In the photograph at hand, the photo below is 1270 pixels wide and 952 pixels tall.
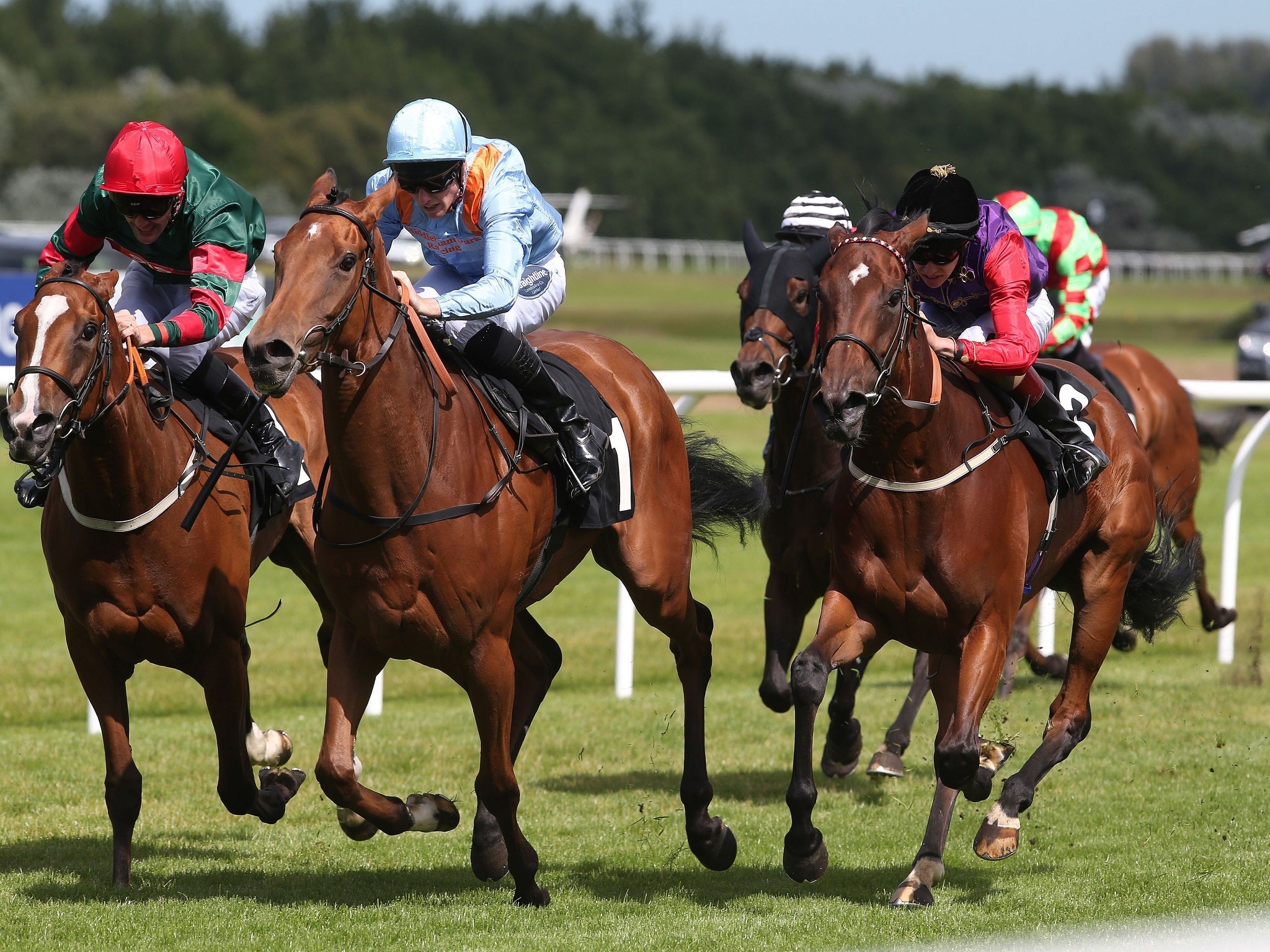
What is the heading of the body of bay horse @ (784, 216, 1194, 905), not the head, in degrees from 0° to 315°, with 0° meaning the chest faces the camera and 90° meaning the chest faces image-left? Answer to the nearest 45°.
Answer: approximately 45°

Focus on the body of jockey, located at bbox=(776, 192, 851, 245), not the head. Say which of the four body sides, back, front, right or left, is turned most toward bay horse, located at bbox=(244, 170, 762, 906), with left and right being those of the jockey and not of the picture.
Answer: front

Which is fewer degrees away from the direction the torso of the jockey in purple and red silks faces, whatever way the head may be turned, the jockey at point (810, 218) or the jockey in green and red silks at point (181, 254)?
the jockey in green and red silks

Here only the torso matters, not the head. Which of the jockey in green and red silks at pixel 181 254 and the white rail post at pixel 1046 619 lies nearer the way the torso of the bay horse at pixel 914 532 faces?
the jockey in green and red silks

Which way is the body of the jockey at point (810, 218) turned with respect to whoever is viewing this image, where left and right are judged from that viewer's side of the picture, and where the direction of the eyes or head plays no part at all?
facing the viewer and to the left of the viewer

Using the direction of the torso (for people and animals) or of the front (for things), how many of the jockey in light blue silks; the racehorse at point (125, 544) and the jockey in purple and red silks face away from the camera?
0

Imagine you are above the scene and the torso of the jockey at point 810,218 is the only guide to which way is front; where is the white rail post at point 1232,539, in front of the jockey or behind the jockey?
behind

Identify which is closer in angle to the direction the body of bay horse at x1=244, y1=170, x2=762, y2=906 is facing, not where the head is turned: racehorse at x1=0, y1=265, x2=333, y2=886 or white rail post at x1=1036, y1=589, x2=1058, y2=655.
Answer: the racehorse

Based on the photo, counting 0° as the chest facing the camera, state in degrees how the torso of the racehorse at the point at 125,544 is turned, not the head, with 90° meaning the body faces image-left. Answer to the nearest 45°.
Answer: approximately 45°

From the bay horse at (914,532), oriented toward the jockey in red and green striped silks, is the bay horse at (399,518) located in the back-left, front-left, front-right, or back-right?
back-left

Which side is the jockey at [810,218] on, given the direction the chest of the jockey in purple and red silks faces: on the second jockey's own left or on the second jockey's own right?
on the second jockey's own right

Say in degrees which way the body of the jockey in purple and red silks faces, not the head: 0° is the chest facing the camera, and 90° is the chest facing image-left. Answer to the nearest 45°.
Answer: approximately 45°

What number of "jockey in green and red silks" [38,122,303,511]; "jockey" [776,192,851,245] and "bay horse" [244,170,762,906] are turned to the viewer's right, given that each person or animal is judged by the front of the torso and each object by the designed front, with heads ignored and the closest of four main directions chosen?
0

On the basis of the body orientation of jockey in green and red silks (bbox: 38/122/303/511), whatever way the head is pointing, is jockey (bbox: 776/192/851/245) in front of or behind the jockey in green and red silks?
behind
